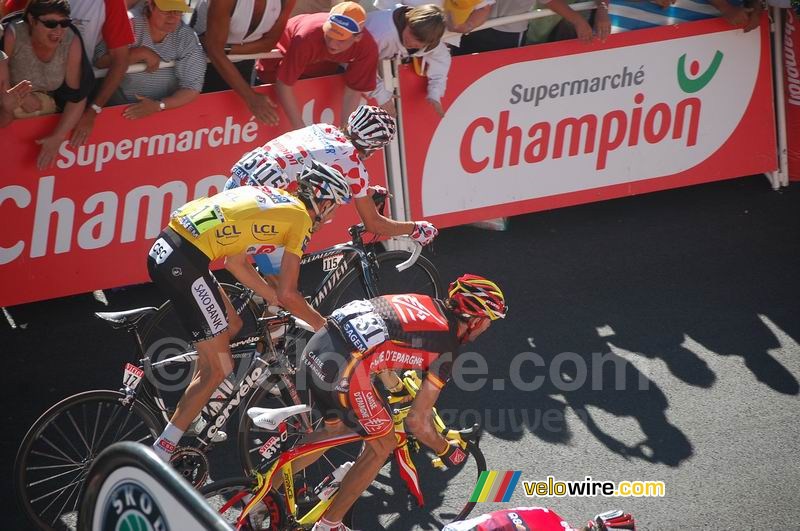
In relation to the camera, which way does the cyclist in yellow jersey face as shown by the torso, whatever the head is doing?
to the viewer's right

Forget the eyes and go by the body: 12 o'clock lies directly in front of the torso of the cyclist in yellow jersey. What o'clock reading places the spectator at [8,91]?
The spectator is roughly at 8 o'clock from the cyclist in yellow jersey.

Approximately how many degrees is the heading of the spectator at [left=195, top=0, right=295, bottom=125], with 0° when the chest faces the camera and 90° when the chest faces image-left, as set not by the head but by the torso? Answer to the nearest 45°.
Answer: approximately 0°

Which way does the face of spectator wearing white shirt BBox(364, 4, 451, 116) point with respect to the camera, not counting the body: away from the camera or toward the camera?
toward the camera

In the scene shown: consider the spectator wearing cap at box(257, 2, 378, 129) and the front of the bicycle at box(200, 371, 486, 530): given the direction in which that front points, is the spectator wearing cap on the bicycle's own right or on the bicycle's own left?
on the bicycle's own left

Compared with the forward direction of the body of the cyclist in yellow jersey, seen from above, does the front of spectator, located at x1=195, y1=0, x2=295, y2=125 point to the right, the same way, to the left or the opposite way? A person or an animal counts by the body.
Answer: to the right

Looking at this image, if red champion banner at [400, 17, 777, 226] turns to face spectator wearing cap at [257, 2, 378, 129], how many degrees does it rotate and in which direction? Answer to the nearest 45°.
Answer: approximately 45° to its right

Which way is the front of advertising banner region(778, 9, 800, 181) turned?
toward the camera

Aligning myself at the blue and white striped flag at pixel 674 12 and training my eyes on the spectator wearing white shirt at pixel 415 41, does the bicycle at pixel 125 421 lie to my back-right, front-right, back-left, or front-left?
front-left

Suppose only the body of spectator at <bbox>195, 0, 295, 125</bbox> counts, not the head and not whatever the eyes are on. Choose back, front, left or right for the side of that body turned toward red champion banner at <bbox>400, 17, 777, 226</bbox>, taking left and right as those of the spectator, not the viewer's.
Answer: left

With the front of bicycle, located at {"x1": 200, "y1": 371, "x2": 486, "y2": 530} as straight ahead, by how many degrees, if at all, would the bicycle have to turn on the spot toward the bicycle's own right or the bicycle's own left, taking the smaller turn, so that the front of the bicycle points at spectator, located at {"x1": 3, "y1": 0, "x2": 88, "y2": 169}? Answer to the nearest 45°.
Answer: approximately 135° to the bicycle's own left

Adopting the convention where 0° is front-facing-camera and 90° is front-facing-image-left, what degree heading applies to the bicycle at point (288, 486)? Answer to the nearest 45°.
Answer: approximately 270°

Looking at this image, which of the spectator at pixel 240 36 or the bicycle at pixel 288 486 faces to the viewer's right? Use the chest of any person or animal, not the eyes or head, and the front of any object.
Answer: the bicycle

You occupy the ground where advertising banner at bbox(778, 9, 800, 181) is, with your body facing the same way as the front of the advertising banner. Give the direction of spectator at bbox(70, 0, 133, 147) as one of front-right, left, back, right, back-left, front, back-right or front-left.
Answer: front-right

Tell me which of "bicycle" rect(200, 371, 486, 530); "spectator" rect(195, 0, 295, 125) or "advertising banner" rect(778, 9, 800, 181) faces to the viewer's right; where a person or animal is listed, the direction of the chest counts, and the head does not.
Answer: the bicycle

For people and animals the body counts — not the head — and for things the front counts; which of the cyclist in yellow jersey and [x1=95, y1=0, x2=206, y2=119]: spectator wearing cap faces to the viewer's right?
the cyclist in yellow jersey

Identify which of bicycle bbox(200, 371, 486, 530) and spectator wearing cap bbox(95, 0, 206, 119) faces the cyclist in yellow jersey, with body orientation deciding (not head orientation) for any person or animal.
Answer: the spectator wearing cap

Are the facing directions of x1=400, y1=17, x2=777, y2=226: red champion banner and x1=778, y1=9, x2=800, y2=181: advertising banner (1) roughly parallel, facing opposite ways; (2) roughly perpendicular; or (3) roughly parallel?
roughly parallel

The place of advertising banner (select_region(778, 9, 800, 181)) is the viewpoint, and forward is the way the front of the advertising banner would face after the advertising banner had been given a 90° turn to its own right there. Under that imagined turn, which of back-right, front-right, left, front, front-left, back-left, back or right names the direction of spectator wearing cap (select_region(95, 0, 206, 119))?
front-left
